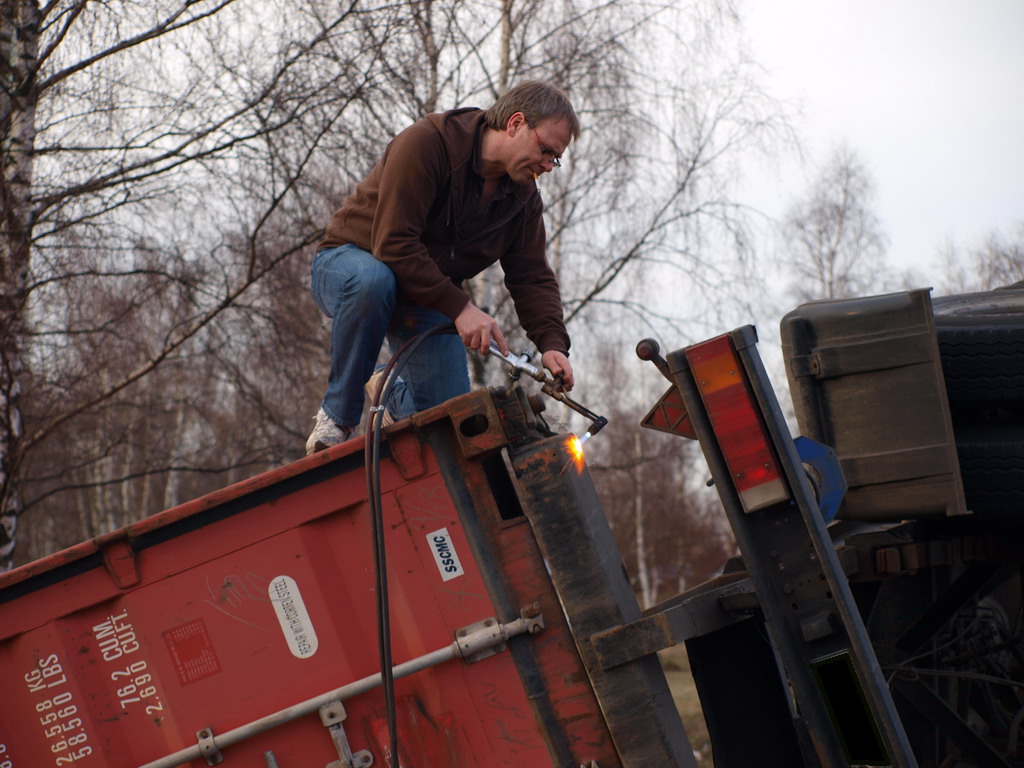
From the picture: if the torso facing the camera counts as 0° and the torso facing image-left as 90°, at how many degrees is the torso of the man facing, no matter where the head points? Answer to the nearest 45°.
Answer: approximately 315°
